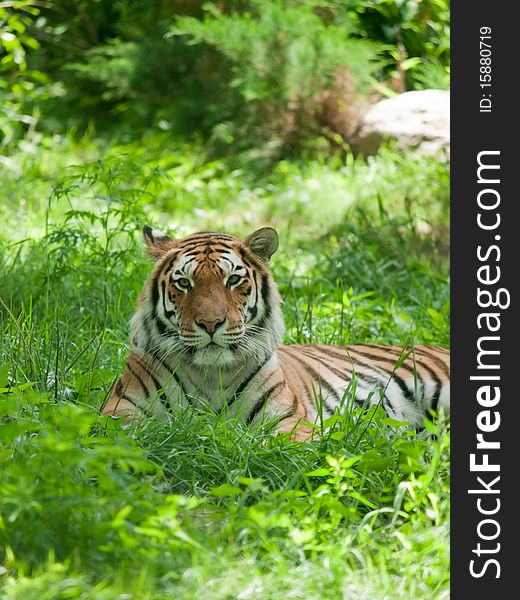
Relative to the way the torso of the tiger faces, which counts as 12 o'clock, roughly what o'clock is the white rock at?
The white rock is roughly at 5 o'clock from the tiger.

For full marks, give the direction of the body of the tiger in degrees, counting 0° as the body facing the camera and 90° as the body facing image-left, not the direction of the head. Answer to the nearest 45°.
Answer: approximately 45°
